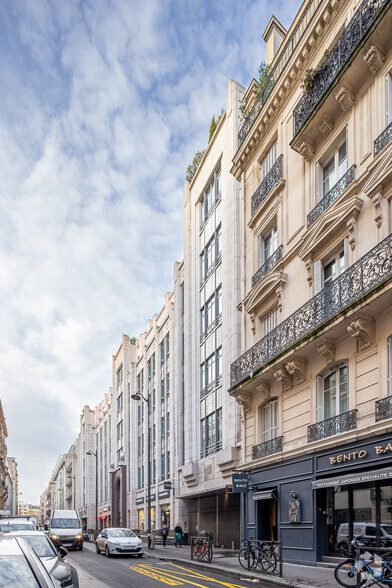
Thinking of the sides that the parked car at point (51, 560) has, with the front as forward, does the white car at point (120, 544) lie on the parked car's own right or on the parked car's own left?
on the parked car's own left

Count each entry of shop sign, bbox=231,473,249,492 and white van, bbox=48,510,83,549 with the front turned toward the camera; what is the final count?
2

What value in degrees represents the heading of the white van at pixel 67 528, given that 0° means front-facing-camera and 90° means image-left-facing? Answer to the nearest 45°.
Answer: approximately 0°

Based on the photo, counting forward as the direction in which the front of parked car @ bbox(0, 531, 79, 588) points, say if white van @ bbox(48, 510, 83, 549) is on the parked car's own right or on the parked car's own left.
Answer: on the parked car's own left

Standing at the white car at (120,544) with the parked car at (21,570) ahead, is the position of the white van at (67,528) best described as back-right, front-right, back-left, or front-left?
back-right

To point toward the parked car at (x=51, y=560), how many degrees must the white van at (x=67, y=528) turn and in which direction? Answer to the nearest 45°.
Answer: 0° — it already faces it

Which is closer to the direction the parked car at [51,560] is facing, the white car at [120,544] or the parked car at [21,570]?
the parked car

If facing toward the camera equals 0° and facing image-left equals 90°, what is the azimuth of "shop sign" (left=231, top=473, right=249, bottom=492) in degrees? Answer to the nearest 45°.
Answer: approximately 0°

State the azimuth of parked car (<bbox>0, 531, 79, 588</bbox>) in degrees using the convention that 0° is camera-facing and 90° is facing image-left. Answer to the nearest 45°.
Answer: approximately 315°

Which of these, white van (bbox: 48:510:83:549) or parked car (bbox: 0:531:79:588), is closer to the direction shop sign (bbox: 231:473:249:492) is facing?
the parked car
